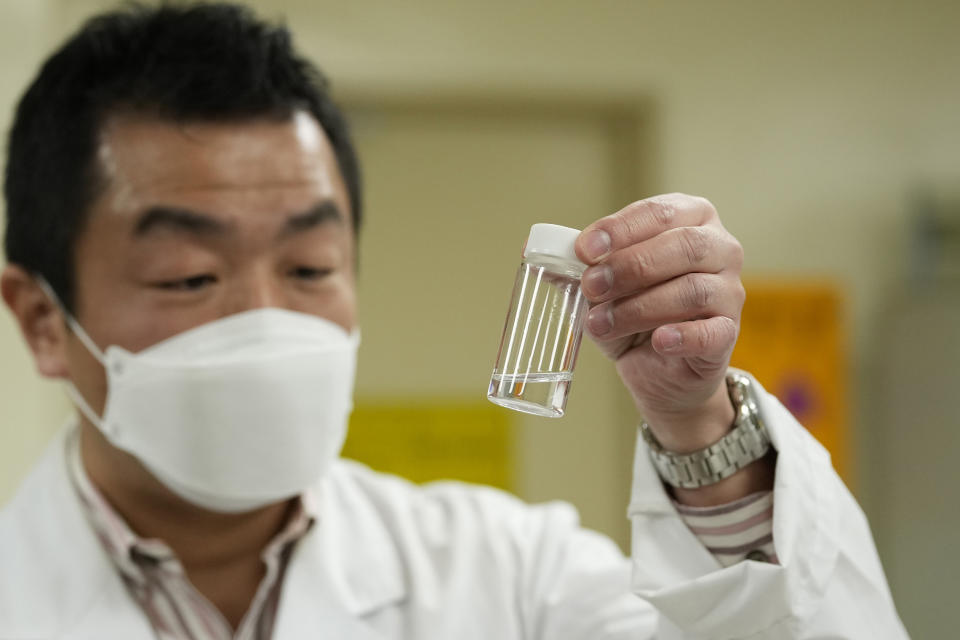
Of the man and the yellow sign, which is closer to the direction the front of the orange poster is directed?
the man

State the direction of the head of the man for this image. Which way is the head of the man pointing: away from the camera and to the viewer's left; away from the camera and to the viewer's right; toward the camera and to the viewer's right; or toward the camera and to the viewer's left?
toward the camera and to the viewer's right

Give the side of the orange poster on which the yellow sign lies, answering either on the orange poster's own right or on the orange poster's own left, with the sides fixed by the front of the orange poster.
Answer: on the orange poster's own right

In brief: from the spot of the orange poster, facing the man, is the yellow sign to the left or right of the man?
right

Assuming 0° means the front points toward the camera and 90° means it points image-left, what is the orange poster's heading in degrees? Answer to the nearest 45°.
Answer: approximately 0°

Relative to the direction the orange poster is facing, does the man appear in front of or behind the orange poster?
in front
